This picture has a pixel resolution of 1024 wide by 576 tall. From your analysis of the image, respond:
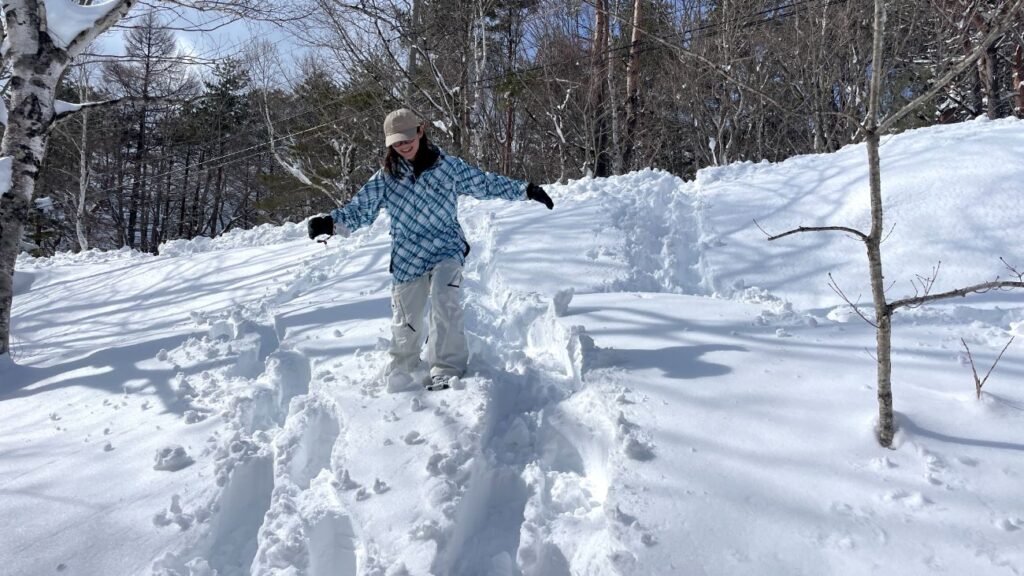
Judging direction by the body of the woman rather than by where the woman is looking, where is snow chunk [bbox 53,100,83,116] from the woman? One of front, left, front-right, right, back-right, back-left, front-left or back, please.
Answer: back-right

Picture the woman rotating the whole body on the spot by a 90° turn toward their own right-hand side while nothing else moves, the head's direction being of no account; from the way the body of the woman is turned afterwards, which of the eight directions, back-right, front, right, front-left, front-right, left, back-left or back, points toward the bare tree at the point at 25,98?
front-right

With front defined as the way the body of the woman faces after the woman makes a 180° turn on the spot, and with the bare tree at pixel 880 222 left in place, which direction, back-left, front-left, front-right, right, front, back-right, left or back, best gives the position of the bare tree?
back-right

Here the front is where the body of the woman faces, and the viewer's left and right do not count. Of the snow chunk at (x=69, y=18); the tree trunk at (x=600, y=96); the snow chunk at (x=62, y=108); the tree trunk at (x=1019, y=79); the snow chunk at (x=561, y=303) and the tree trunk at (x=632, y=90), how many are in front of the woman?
0

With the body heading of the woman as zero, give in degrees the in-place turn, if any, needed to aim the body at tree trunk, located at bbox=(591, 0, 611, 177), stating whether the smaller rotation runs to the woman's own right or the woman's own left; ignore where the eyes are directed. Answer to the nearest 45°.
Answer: approximately 180°

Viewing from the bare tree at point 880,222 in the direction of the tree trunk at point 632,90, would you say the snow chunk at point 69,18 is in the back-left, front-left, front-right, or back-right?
front-left

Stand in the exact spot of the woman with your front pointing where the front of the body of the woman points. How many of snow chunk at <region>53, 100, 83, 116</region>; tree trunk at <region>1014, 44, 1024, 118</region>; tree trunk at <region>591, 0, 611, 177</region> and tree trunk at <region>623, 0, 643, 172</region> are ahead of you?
0

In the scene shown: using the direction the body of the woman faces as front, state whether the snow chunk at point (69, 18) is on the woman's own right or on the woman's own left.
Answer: on the woman's own right

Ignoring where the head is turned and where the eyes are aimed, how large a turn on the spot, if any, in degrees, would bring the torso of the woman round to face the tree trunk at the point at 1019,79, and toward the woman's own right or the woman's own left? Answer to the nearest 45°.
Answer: approximately 135° to the woman's own left

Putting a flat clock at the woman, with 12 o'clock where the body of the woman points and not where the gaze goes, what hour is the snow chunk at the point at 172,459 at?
The snow chunk is roughly at 2 o'clock from the woman.

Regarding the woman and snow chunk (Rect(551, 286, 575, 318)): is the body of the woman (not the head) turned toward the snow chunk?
no

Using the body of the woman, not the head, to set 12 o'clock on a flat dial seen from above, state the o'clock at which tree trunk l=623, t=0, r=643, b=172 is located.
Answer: The tree trunk is roughly at 7 o'clock from the woman.

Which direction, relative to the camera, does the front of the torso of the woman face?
toward the camera

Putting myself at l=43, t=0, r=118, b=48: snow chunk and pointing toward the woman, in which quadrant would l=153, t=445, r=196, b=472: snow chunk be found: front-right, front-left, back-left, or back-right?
front-right
